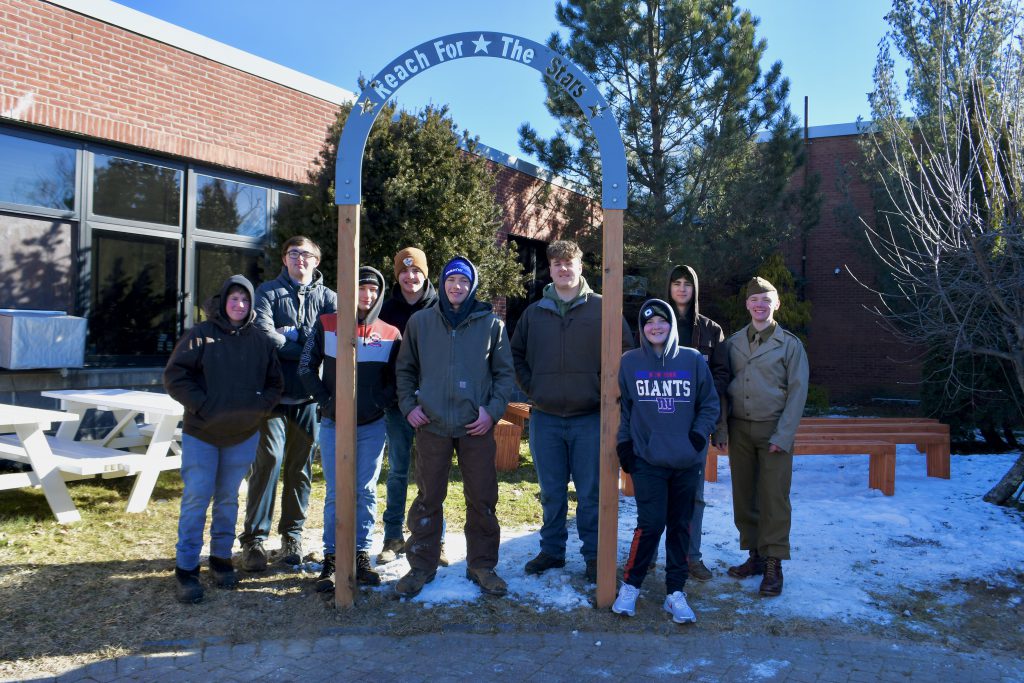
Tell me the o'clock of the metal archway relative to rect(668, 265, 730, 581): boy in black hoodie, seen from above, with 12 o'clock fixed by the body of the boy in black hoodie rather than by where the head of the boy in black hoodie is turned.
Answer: The metal archway is roughly at 2 o'clock from the boy in black hoodie.

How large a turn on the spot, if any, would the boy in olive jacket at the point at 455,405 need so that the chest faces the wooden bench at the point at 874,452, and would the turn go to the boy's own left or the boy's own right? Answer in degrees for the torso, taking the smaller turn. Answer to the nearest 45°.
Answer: approximately 135° to the boy's own left

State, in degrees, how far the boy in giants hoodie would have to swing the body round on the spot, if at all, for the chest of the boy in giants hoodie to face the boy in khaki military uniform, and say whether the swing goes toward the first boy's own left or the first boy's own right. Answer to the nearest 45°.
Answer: approximately 135° to the first boy's own left

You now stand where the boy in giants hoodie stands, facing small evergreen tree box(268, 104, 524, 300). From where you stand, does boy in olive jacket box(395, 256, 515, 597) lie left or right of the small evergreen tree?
left
